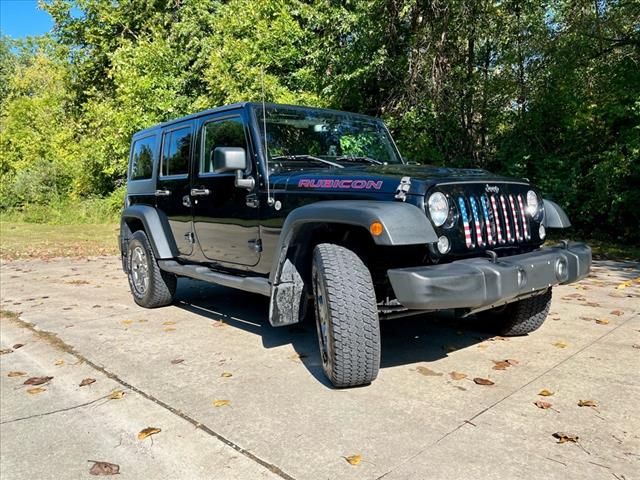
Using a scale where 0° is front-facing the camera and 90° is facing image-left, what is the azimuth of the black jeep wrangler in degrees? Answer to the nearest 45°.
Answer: approximately 315°

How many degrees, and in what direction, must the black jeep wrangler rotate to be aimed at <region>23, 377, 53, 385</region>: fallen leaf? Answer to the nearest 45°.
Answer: approximately 135° to its right

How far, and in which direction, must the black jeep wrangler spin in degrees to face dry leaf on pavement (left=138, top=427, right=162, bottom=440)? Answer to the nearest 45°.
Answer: approximately 90° to its right

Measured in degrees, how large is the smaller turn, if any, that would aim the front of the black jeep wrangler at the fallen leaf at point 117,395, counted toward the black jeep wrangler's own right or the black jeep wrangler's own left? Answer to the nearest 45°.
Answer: approximately 135° to the black jeep wrangler's own right

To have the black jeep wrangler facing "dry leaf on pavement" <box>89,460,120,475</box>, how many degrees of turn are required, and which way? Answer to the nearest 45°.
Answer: approximately 90° to its right
